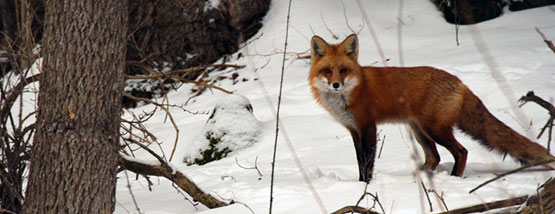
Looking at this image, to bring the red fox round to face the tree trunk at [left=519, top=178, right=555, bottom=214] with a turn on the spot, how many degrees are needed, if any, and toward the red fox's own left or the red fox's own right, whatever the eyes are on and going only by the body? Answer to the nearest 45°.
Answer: approximately 90° to the red fox's own left

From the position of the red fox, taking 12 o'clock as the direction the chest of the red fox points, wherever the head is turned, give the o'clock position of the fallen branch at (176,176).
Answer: The fallen branch is roughly at 11 o'clock from the red fox.

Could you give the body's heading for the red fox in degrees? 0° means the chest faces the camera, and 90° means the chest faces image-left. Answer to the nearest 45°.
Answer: approximately 90°

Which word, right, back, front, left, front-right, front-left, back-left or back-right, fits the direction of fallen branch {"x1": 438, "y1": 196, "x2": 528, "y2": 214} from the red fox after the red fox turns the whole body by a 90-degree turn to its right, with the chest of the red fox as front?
back

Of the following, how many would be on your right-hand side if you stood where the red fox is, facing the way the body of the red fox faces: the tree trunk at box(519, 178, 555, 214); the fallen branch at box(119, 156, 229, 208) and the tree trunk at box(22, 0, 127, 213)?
0

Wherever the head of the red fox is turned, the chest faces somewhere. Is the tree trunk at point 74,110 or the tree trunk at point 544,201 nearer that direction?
the tree trunk at point 74,110

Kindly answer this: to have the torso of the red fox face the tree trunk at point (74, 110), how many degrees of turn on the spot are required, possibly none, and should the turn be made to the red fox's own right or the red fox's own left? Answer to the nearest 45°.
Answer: approximately 45° to the red fox's own left

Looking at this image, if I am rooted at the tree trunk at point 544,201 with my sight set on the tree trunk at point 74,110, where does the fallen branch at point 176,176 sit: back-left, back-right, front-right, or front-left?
front-right

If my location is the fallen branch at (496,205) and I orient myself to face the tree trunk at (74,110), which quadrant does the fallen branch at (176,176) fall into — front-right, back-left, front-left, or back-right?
front-right
